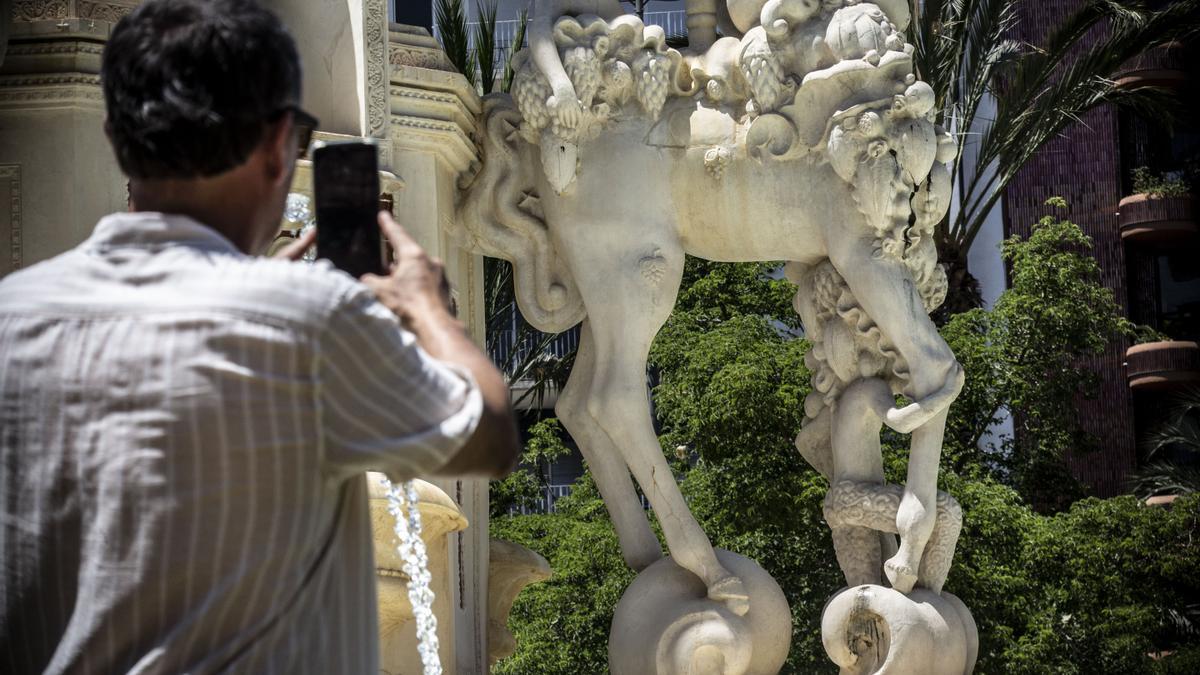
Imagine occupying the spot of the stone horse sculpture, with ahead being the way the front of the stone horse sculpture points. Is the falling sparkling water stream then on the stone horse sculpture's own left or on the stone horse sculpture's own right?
on the stone horse sculpture's own right

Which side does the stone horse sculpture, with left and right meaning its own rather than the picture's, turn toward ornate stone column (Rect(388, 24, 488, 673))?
back

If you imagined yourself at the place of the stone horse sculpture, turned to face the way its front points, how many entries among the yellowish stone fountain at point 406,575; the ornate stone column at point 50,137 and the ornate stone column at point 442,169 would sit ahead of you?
0

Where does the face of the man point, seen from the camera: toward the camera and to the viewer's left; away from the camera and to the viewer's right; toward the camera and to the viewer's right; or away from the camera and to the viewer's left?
away from the camera and to the viewer's right

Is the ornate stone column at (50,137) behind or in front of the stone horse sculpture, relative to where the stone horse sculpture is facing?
behind

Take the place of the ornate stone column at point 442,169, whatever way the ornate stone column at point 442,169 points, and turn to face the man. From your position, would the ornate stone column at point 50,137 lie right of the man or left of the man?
right

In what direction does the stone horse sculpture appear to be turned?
to the viewer's right

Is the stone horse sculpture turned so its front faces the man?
no
